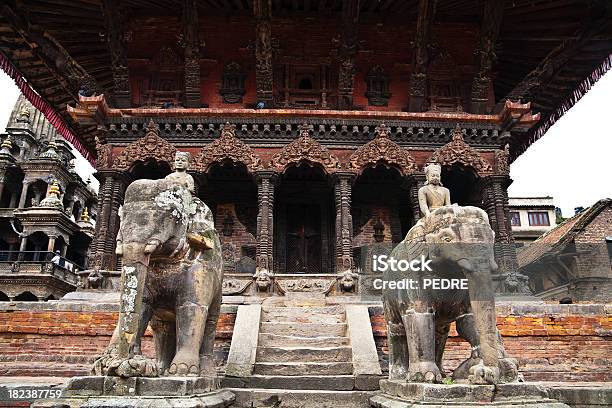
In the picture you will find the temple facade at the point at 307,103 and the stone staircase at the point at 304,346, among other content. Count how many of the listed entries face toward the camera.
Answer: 2

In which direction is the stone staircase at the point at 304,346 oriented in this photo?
toward the camera

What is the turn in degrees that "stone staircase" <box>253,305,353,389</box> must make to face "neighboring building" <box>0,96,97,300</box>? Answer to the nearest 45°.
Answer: approximately 135° to its right

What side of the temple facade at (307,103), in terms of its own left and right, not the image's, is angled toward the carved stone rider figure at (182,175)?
front

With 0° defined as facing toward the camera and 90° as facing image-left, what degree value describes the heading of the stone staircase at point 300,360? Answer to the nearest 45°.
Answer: approximately 0°

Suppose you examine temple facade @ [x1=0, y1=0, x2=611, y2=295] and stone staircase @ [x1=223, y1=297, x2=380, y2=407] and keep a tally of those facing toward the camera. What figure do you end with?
2

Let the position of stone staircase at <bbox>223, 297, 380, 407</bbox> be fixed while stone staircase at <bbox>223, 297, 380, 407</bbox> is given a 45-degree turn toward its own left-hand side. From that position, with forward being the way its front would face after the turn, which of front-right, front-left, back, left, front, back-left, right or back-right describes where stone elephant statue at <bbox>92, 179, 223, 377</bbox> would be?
right

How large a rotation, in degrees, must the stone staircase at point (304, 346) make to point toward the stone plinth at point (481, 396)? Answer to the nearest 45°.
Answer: approximately 45° to its left

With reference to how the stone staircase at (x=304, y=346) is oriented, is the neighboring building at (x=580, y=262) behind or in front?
behind
